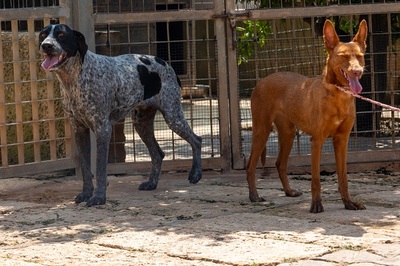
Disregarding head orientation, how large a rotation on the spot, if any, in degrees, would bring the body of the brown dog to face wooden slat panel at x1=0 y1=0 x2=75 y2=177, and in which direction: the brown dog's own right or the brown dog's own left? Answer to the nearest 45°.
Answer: approximately 180°

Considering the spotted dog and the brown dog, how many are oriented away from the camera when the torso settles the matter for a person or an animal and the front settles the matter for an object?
0

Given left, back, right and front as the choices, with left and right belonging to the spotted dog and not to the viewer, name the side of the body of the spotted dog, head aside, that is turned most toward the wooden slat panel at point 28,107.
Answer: right

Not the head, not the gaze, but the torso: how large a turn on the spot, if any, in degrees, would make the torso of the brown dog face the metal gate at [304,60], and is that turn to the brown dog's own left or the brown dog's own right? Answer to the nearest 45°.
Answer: approximately 135° to the brown dog's own left

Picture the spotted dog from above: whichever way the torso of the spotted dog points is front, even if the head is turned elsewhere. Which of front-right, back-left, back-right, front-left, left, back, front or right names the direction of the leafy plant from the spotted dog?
back

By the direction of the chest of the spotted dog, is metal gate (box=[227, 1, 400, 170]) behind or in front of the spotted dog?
behind

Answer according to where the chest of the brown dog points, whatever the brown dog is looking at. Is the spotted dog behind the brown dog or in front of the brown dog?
behind

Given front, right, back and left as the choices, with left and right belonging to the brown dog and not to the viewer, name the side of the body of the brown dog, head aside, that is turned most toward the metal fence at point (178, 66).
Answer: back

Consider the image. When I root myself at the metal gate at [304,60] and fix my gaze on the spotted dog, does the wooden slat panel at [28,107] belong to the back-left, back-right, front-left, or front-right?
front-right

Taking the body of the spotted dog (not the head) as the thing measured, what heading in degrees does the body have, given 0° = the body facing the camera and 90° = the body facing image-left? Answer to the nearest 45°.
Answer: approximately 45°

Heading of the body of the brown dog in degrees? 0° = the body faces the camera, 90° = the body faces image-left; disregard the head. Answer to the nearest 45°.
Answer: approximately 315°

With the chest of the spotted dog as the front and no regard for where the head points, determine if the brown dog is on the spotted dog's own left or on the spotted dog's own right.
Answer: on the spotted dog's own left
